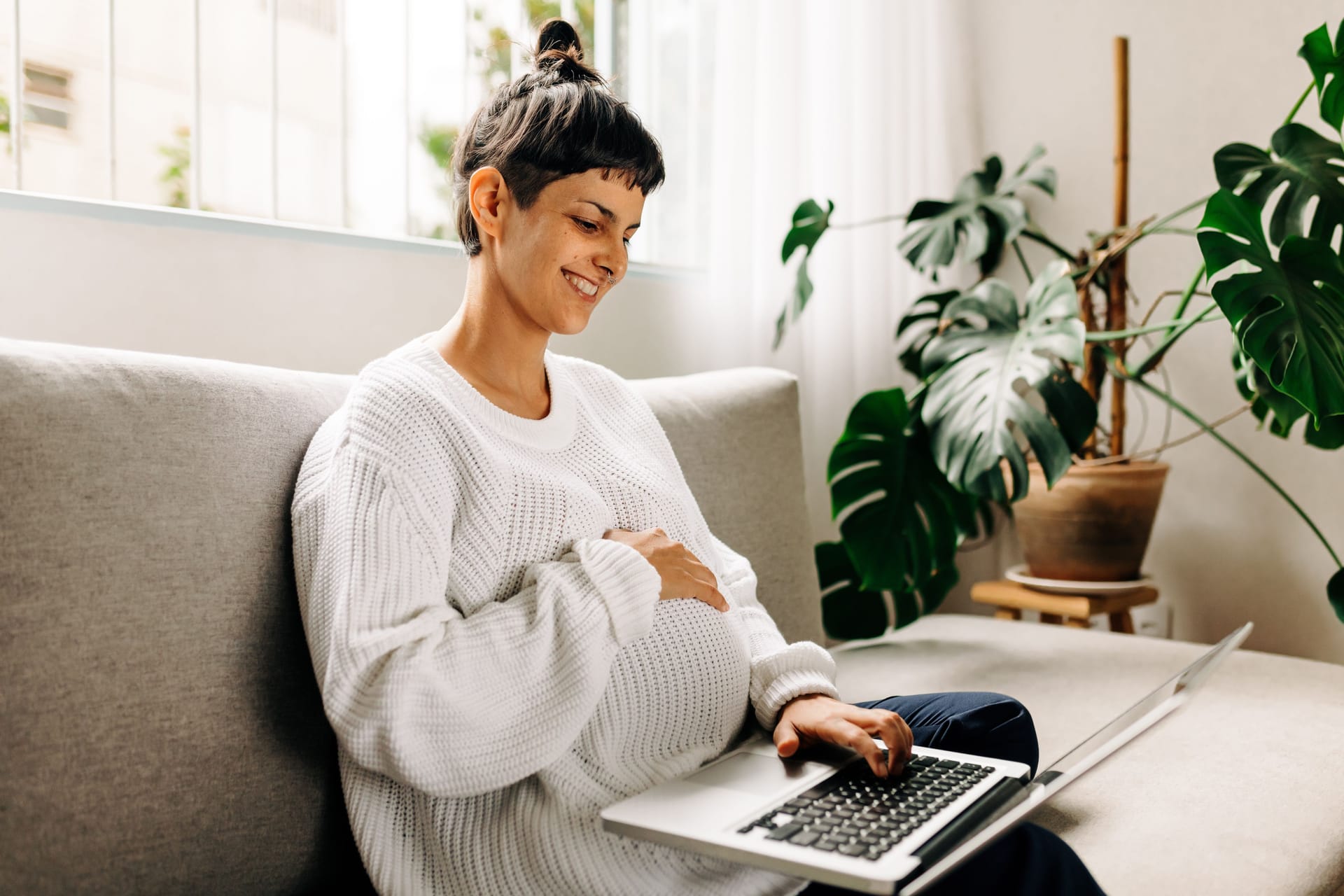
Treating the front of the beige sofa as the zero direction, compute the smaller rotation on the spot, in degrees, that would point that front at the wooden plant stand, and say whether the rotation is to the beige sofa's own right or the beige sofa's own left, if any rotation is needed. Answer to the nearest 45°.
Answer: approximately 90° to the beige sofa's own left

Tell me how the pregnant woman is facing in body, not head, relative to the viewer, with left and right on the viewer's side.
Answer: facing the viewer and to the right of the viewer

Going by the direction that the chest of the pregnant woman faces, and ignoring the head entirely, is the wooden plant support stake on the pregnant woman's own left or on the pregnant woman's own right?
on the pregnant woman's own left

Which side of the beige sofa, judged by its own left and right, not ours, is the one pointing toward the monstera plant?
left

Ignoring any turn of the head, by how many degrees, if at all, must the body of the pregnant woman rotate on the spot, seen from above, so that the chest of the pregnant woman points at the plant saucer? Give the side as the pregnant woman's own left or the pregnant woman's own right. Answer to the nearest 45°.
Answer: approximately 90° to the pregnant woman's own left

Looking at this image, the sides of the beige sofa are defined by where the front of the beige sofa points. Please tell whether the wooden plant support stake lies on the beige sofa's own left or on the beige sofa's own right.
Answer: on the beige sofa's own left

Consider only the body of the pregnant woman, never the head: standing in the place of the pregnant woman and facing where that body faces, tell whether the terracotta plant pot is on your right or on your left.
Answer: on your left

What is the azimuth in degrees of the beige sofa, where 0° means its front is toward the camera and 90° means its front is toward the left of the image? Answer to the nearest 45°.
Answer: approximately 315°

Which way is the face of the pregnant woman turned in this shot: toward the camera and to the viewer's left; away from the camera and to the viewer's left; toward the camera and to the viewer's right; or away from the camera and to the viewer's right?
toward the camera and to the viewer's right
